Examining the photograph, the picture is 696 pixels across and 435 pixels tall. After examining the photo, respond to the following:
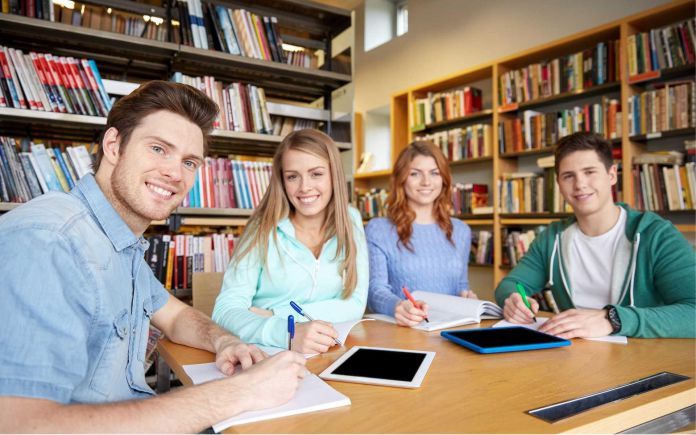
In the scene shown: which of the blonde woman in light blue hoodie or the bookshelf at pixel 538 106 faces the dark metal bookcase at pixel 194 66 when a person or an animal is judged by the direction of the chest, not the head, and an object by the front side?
the bookshelf

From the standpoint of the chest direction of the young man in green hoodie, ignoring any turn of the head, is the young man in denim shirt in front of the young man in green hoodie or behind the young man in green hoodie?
in front

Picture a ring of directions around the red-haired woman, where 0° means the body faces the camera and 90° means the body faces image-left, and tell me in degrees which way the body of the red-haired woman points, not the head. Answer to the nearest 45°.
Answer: approximately 0°

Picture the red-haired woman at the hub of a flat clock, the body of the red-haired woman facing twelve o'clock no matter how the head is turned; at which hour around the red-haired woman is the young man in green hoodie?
The young man in green hoodie is roughly at 10 o'clock from the red-haired woman.

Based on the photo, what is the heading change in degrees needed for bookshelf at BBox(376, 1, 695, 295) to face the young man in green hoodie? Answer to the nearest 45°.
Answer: approximately 45° to its left

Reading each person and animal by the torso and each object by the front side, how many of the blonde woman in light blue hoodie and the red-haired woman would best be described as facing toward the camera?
2

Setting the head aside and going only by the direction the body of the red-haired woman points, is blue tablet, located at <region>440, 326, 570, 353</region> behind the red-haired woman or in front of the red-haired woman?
in front

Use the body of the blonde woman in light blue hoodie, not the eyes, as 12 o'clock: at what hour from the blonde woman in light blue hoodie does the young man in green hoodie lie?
The young man in green hoodie is roughly at 9 o'clock from the blonde woman in light blue hoodie.

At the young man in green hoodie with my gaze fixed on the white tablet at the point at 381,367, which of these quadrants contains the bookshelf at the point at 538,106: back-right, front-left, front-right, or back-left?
back-right

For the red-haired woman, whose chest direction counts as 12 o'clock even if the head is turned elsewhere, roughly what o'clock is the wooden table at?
The wooden table is roughly at 12 o'clock from the red-haired woman.

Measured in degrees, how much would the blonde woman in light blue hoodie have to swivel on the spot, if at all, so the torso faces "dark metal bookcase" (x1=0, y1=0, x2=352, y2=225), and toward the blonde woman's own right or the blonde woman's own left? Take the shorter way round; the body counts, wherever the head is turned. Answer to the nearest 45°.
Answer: approximately 135° to the blonde woman's own right

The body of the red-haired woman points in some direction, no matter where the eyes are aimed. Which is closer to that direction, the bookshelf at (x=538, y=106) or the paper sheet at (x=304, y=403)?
the paper sheet

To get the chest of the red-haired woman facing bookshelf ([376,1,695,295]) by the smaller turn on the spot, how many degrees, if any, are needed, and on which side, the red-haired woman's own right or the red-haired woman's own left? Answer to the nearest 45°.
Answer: approximately 135° to the red-haired woman's own left
